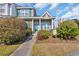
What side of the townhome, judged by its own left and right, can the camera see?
front

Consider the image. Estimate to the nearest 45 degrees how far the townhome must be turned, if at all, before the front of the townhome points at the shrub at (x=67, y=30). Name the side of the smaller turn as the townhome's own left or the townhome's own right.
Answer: approximately 90° to the townhome's own left
